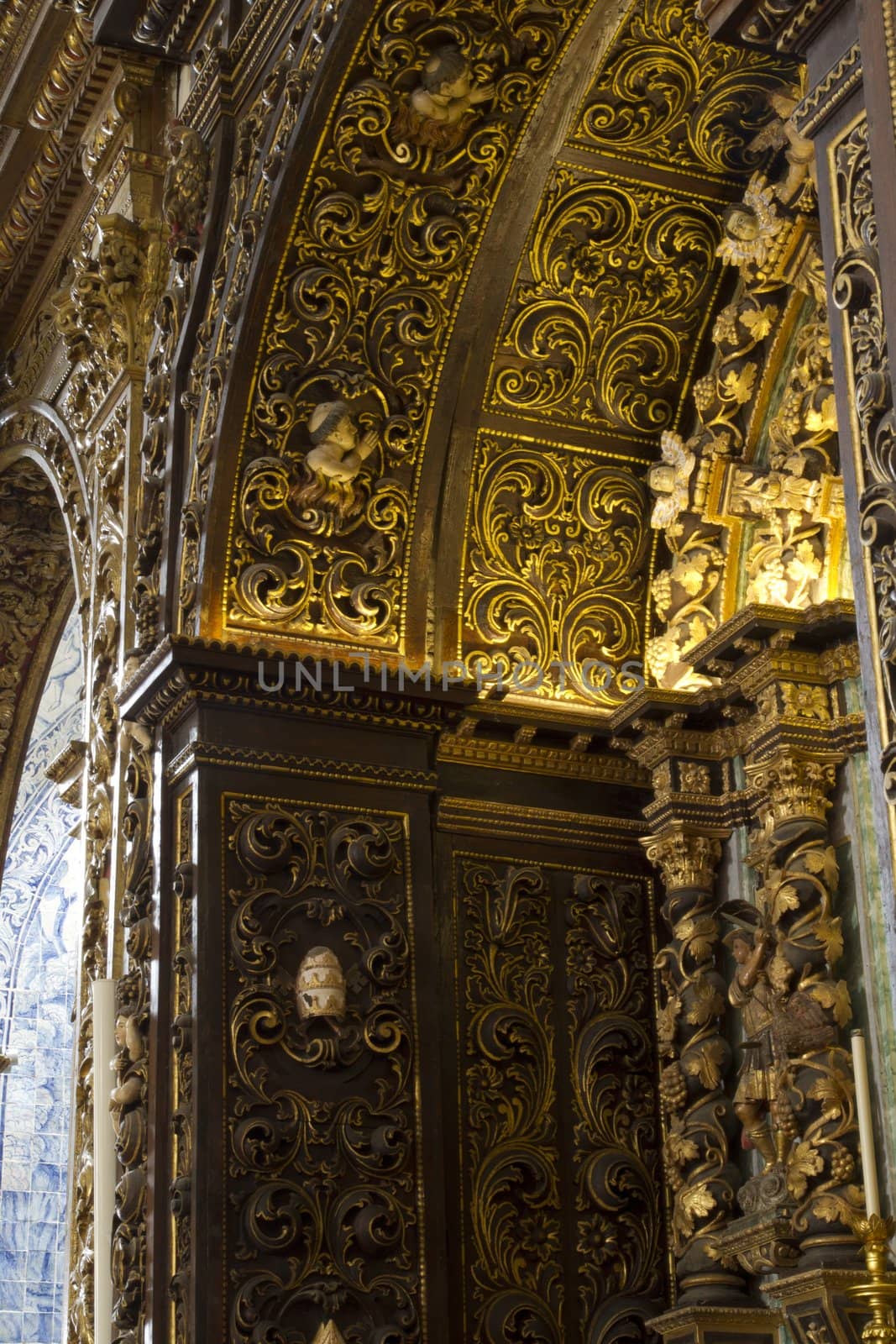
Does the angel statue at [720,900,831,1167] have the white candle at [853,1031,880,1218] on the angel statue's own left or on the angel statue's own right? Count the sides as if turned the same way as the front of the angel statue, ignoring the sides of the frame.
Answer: on the angel statue's own left

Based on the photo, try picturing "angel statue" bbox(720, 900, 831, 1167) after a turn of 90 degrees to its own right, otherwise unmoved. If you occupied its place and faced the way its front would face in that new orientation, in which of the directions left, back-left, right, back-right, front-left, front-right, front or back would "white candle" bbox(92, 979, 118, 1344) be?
front-left

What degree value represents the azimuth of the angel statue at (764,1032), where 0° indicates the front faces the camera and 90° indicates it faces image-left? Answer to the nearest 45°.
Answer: approximately 45°

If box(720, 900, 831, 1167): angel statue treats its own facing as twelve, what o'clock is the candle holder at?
The candle holder is roughly at 10 o'clock from the angel statue.
